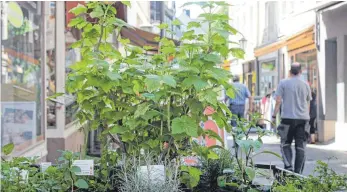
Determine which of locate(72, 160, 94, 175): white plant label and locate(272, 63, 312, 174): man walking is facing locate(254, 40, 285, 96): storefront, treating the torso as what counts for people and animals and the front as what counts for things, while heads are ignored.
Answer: the man walking

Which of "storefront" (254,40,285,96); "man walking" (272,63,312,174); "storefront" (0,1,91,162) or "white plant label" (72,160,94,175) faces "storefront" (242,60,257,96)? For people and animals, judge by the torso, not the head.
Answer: the man walking

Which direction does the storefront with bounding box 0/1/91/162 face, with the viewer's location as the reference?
facing the viewer and to the right of the viewer

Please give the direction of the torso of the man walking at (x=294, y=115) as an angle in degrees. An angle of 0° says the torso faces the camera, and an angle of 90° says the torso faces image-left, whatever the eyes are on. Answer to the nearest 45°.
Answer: approximately 180°

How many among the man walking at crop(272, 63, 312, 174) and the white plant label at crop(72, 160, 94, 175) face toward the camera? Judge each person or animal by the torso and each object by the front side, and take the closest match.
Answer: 1

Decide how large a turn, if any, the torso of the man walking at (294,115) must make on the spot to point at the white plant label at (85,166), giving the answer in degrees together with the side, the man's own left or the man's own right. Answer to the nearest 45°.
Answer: approximately 180°

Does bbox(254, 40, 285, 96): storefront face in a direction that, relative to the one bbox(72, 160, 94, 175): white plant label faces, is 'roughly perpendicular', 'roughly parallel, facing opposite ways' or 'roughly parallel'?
roughly perpendicular

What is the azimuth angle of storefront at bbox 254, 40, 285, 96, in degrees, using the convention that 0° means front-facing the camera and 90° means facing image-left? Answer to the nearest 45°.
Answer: approximately 45°

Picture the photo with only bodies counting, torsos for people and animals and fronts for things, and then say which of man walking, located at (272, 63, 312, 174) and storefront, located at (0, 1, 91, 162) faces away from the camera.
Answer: the man walking

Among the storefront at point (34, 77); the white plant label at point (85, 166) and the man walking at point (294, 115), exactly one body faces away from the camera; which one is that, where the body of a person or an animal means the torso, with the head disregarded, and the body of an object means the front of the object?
the man walking
